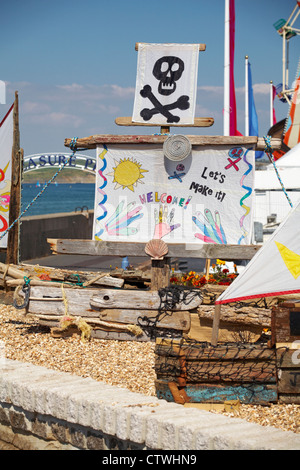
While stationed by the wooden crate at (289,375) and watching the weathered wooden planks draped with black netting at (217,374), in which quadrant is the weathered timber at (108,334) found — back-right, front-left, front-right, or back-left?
front-right

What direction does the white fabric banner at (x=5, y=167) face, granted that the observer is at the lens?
facing the viewer

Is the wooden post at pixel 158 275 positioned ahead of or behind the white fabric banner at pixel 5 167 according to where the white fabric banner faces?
ahead

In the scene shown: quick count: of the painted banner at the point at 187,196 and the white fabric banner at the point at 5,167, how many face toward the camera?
2

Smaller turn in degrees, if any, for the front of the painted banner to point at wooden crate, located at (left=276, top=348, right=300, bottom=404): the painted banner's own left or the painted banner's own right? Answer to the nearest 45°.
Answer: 0° — it already faces it

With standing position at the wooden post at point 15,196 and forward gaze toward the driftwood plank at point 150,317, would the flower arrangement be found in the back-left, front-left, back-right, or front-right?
front-left

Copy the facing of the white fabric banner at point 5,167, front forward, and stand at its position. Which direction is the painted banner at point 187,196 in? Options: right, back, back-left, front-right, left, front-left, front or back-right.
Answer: front-left

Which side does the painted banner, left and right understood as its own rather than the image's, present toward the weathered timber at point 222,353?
front
